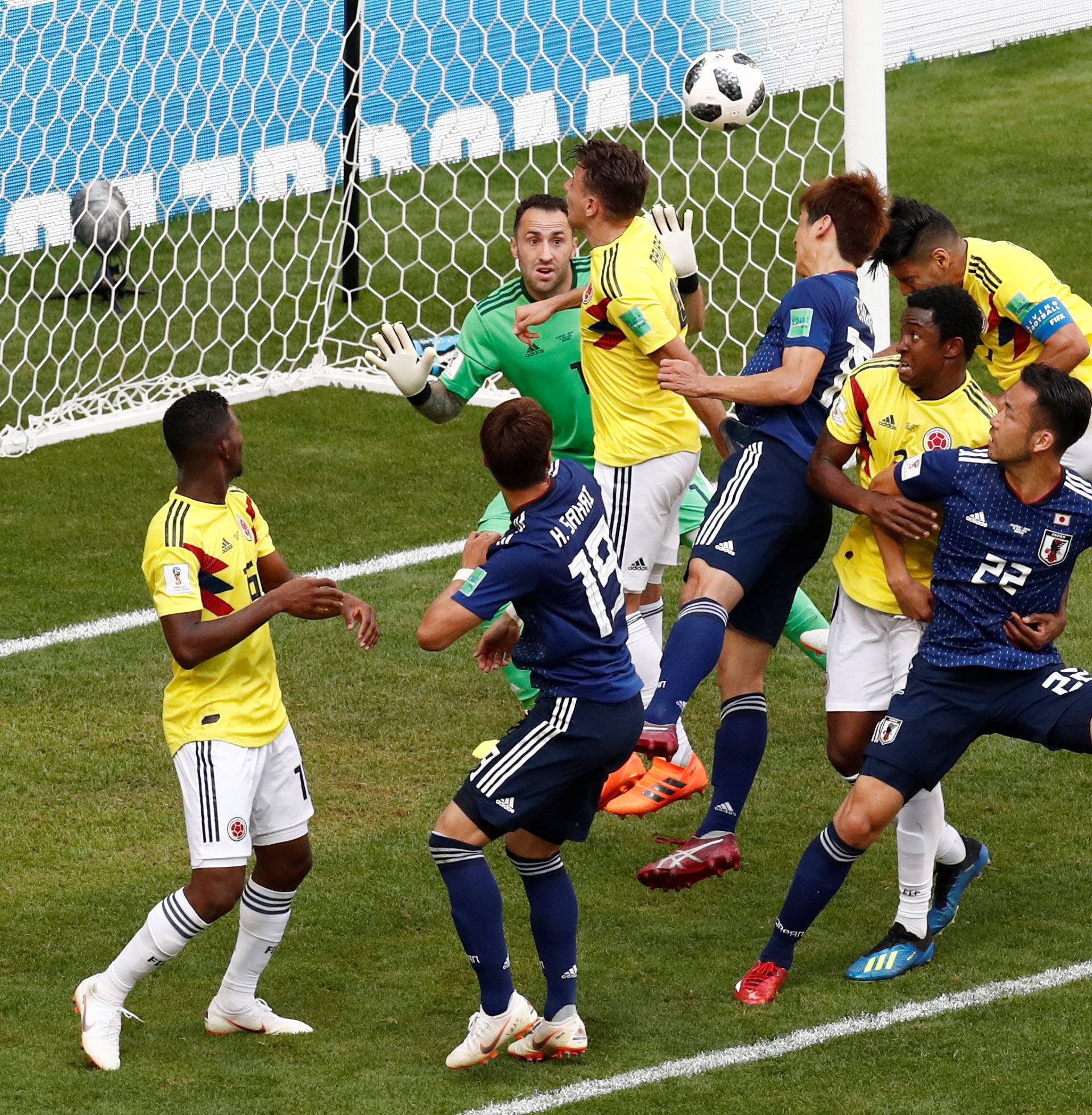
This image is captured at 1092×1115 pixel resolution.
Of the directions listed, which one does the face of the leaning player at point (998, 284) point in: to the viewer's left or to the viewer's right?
to the viewer's left

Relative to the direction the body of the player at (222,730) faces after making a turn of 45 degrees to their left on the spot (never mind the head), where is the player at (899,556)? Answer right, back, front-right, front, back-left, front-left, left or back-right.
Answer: front

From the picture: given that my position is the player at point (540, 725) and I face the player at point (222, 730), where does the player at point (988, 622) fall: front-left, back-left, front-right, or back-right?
back-right

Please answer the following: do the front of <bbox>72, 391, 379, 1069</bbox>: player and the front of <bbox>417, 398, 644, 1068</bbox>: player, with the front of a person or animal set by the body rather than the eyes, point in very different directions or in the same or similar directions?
very different directions

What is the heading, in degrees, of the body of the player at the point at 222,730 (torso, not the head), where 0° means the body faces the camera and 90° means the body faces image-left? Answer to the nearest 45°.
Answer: approximately 315°

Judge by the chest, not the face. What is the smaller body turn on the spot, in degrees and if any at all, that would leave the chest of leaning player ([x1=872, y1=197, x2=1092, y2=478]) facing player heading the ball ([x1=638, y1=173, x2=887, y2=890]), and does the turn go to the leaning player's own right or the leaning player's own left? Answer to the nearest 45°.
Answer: approximately 45° to the leaning player's own left

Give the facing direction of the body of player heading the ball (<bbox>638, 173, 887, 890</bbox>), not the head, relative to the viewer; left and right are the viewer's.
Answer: facing to the left of the viewer

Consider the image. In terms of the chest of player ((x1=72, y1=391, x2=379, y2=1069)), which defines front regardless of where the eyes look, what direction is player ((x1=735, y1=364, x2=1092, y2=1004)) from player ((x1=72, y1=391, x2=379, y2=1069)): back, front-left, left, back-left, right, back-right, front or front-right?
front-left

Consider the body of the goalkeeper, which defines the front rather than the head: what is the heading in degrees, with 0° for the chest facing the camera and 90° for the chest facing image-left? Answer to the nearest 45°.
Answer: approximately 0°

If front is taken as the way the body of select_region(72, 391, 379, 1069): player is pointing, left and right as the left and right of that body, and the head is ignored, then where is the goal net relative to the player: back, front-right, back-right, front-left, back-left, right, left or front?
back-left

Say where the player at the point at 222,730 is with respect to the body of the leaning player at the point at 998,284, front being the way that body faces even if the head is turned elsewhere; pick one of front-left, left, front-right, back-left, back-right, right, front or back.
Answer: front-left

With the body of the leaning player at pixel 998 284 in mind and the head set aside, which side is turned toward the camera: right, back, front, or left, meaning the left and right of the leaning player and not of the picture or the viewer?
left

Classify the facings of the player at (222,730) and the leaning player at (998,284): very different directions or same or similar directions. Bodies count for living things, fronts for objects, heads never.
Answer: very different directions

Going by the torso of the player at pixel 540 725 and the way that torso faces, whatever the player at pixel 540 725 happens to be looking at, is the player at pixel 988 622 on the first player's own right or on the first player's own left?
on the first player's own right
